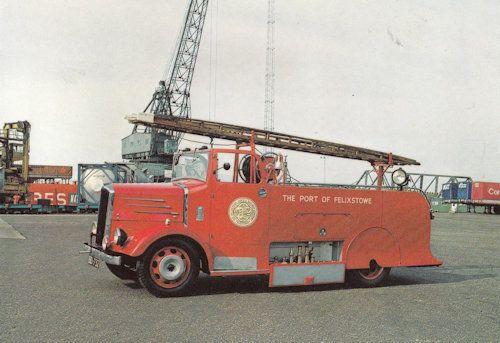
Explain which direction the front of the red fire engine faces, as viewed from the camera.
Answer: facing the viewer and to the left of the viewer

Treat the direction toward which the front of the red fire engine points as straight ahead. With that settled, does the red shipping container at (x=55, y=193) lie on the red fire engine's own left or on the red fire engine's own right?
on the red fire engine's own right
